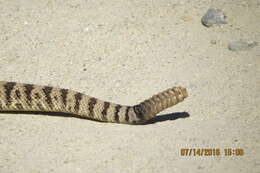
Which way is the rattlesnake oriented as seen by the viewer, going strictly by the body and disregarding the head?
to the viewer's left

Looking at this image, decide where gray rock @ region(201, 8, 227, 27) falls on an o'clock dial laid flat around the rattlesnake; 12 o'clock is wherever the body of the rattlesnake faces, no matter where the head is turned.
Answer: The gray rock is roughly at 5 o'clock from the rattlesnake.

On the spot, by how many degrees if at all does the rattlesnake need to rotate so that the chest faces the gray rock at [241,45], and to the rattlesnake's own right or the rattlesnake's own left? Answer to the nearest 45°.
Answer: approximately 180°
